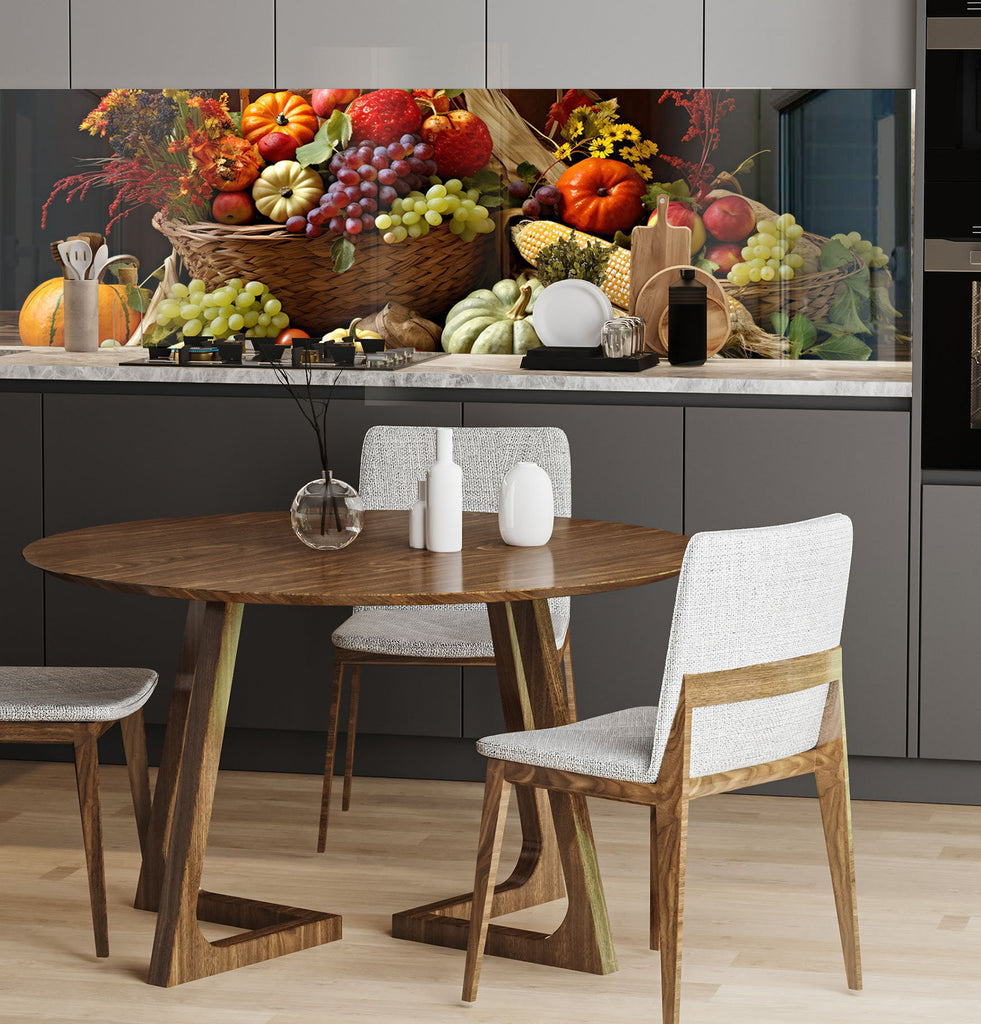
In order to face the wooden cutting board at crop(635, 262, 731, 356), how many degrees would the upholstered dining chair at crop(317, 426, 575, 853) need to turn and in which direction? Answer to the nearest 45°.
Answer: approximately 135° to its left

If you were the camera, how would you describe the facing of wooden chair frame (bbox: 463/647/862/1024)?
facing away from the viewer and to the left of the viewer

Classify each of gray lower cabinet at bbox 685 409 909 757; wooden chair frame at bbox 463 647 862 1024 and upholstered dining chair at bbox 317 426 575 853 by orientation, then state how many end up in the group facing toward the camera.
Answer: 2

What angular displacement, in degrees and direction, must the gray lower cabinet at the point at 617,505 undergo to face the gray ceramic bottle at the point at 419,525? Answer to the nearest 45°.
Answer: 0° — it already faces it

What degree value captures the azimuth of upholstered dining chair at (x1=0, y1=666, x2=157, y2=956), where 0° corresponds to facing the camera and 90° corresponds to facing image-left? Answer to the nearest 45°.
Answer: approximately 270°

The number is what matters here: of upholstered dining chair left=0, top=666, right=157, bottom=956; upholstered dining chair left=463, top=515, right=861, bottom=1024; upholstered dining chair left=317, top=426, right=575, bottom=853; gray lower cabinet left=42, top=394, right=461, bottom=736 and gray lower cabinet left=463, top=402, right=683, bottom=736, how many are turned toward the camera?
3
